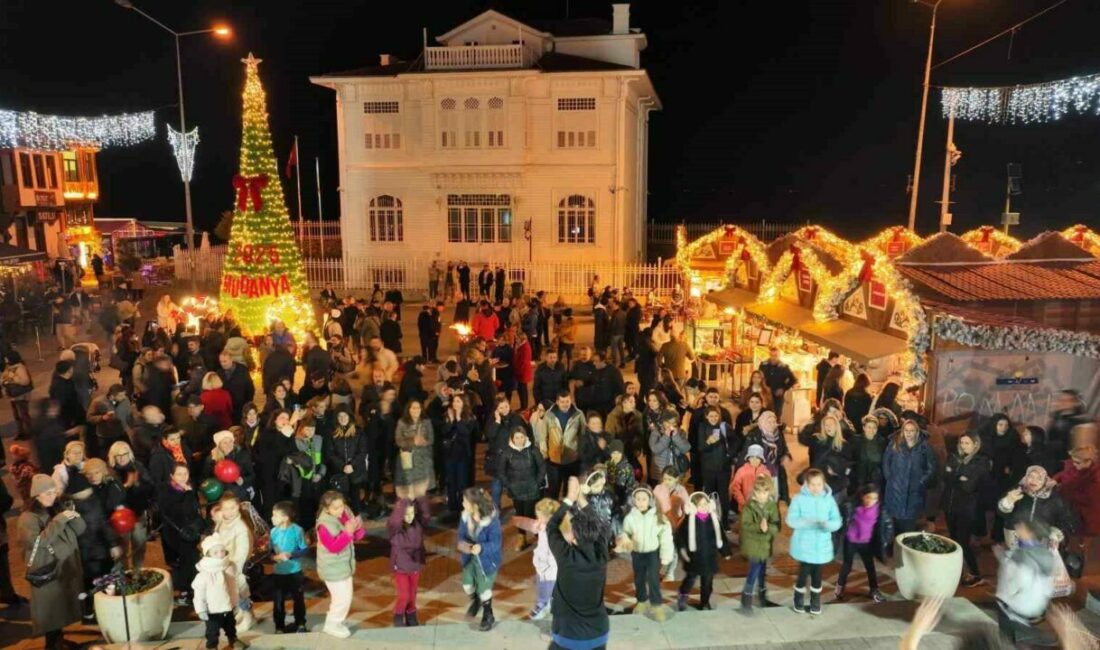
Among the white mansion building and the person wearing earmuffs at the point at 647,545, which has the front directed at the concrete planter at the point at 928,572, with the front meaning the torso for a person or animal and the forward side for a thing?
the white mansion building

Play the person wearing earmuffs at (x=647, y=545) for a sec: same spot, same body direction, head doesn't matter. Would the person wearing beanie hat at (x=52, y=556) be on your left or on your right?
on your right

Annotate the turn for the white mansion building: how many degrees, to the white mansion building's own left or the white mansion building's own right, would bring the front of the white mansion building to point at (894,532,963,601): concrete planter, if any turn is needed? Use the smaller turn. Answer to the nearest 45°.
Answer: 0° — it already faces it

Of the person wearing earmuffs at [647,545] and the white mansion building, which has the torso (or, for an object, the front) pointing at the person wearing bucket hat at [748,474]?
the white mansion building

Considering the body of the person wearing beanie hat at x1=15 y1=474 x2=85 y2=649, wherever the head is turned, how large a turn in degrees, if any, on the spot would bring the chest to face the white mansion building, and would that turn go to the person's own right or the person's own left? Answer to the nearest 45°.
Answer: approximately 90° to the person's own left

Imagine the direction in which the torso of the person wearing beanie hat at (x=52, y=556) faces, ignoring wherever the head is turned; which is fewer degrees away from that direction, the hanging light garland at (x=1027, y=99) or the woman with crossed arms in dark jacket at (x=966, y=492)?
the woman with crossed arms in dark jacket

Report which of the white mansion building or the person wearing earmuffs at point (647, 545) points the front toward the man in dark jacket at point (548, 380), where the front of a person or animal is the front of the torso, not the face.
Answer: the white mansion building

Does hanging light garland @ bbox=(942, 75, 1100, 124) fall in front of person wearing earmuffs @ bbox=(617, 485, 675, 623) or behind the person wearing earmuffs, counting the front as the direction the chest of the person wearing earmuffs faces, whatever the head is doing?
behind

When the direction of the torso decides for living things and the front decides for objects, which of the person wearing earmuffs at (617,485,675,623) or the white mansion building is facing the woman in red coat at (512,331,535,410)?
the white mansion building

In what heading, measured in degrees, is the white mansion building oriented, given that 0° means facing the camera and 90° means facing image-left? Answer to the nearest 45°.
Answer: approximately 0°

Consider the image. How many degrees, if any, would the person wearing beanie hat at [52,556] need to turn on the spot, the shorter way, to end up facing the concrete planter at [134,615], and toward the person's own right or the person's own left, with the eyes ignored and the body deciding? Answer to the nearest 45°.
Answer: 0° — they already face it

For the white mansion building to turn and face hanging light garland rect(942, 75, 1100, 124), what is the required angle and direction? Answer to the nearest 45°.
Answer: approximately 45° to its left
